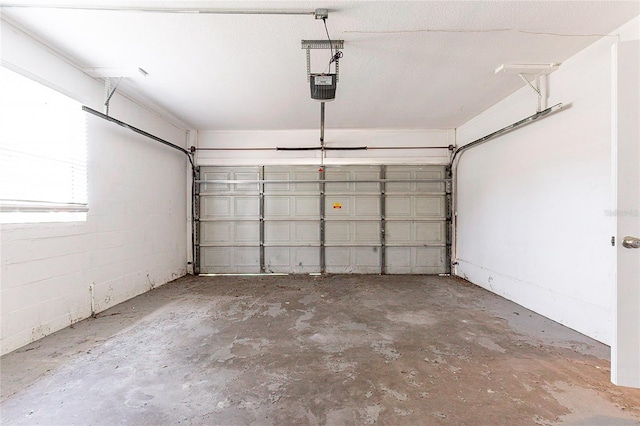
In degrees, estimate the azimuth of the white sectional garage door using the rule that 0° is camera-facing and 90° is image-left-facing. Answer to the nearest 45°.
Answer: approximately 180°

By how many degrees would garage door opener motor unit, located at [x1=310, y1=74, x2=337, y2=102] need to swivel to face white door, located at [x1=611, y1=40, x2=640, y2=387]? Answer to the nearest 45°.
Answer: approximately 45° to its left

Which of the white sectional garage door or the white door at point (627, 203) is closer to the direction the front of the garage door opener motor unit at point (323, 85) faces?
the white door

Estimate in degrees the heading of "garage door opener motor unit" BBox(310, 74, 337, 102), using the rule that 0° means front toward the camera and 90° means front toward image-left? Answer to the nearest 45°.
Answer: approximately 0°

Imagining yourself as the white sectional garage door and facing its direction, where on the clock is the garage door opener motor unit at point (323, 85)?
The garage door opener motor unit is roughly at 6 o'clock from the white sectional garage door.
